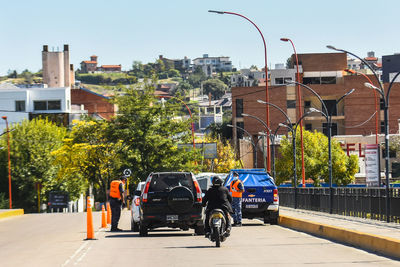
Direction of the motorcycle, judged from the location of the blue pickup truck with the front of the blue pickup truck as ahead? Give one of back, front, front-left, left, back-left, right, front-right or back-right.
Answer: back

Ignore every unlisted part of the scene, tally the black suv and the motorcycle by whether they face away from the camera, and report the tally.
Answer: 2

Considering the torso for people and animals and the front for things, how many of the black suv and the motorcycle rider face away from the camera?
2

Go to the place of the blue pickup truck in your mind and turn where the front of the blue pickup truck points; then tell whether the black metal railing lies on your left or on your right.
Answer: on your right

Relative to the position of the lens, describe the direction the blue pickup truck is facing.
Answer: facing away from the viewer

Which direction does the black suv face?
away from the camera

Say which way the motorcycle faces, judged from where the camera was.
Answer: facing away from the viewer

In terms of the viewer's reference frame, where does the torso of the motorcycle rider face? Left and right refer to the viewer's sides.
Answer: facing away from the viewer

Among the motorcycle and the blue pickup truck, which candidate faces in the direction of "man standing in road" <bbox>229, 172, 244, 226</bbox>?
the motorcycle

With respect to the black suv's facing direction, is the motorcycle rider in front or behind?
behind

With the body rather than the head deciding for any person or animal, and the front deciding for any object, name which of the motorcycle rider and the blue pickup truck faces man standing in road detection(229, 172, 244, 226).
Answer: the motorcycle rider

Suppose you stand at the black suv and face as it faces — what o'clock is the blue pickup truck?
The blue pickup truck is roughly at 1 o'clock from the black suv.
